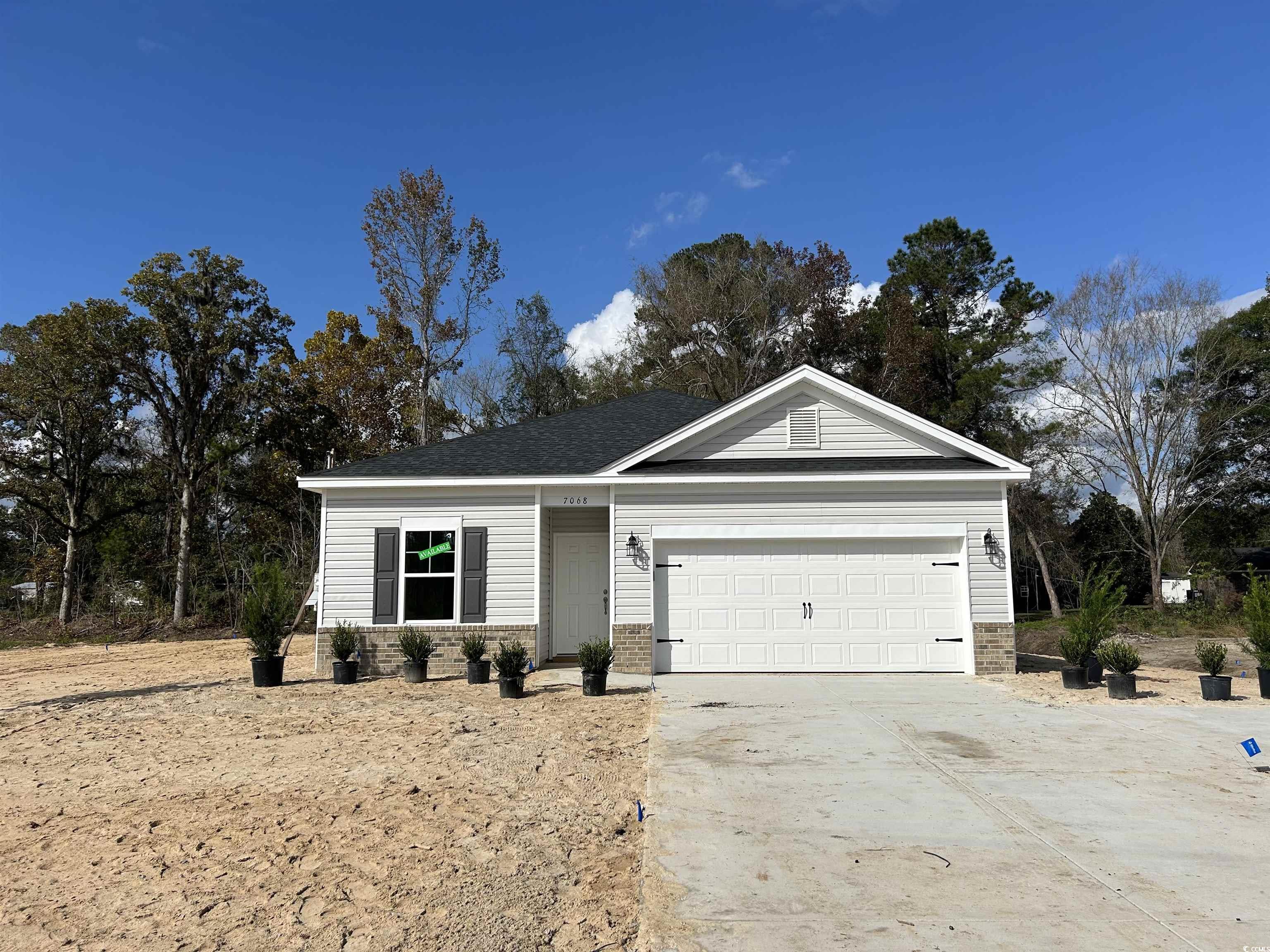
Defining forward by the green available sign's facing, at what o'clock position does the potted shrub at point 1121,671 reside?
The potted shrub is roughly at 10 o'clock from the green available sign.

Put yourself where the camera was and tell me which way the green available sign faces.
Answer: facing the viewer

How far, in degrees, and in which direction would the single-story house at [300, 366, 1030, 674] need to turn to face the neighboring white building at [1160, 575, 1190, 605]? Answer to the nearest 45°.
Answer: approximately 135° to its left

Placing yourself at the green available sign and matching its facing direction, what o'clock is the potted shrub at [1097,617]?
The potted shrub is roughly at 10 o'clock from the green available sign.

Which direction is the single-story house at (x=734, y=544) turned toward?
toward the camera

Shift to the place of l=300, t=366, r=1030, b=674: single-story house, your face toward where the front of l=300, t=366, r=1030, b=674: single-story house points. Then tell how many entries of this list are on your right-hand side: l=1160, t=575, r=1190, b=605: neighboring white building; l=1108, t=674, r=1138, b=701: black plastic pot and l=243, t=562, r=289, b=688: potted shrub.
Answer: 1

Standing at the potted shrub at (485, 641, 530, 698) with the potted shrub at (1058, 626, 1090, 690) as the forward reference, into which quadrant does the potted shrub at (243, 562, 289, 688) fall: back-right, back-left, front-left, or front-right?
back-left

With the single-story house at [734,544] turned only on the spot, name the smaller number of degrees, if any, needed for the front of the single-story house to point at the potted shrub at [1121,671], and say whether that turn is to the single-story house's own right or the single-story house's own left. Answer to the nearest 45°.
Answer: approximately 45° to the single-story house's own left

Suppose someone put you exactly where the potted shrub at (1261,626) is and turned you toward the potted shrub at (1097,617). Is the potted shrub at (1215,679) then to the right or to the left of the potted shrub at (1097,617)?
left

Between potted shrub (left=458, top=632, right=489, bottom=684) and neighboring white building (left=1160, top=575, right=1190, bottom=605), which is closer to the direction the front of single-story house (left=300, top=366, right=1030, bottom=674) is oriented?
the potted shrub

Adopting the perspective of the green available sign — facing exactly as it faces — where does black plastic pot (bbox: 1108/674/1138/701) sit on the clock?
The black plastic pot is roughly at 10 o'clock from the green available sign.
